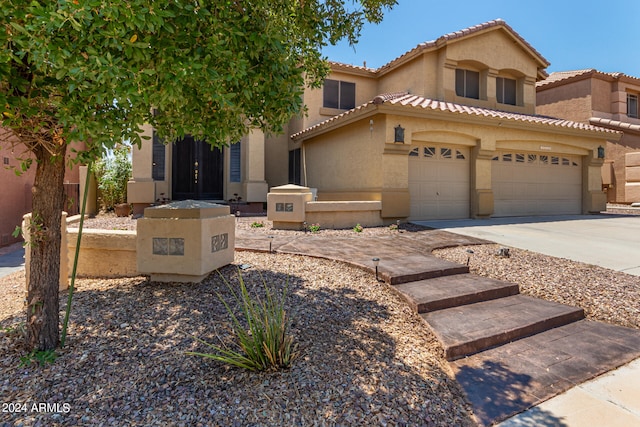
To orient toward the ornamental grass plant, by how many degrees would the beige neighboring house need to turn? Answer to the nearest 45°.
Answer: approximately 45° to its right

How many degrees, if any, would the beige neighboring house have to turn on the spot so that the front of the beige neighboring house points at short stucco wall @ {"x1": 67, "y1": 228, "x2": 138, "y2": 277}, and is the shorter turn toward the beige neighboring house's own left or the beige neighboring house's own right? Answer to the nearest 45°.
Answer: approximately 45° to the beige neighboring house's own right

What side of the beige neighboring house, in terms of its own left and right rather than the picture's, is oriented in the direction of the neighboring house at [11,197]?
right

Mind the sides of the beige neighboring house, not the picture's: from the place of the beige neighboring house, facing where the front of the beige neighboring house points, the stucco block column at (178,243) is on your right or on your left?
on your right

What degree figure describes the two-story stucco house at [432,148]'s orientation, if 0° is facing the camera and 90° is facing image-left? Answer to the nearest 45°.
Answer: approximately 315°

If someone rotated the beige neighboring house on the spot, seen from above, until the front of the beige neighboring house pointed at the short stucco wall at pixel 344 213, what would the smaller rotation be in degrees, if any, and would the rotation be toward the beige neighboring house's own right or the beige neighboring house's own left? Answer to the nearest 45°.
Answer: approximately 45° to the beige neighboring house's own right

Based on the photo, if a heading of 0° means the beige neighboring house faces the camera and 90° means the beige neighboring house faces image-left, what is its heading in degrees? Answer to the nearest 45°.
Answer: approximately 315°
